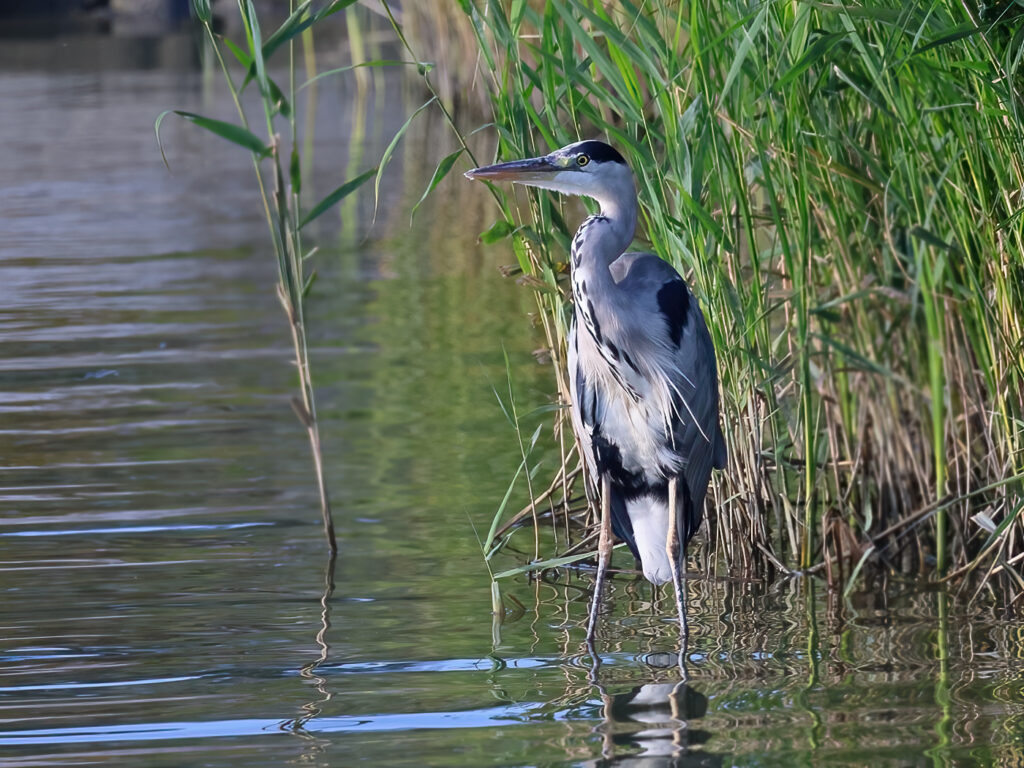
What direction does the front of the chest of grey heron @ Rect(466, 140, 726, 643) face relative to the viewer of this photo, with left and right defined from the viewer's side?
facing the viewer and to the left of the viewer

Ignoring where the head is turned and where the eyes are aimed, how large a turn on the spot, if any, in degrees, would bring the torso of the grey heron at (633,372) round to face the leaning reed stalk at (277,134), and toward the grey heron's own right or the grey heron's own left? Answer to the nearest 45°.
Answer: approximately 45° to the grey heron's own right
